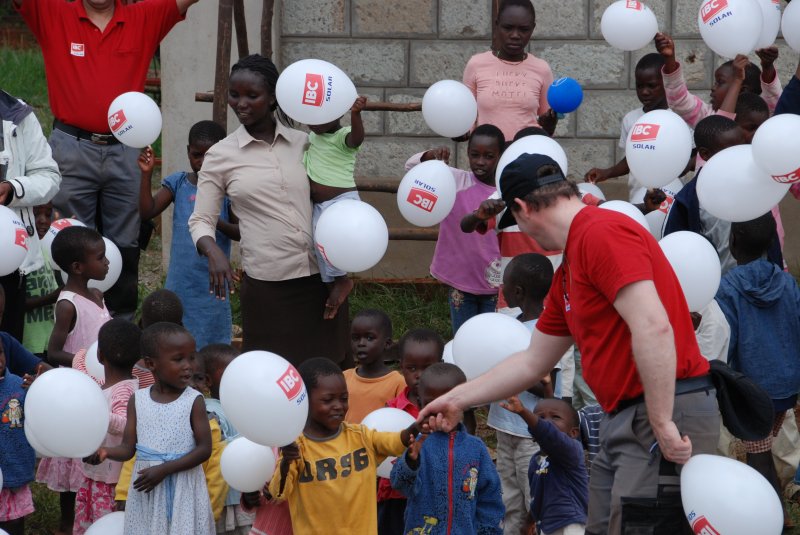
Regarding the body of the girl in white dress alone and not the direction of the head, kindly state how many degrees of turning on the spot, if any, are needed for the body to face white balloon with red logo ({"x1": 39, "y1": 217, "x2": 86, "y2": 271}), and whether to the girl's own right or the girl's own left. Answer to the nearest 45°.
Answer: approximately 180°

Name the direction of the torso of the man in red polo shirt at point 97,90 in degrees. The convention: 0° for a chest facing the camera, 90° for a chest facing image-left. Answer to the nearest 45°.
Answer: approximately 0°

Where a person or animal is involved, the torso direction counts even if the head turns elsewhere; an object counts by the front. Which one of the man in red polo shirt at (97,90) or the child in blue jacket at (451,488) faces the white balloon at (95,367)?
the man in red polo shirt

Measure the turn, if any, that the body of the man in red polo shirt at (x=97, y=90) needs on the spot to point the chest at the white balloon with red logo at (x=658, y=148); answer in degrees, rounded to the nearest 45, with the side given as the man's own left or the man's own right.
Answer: approximately 45° to the man's own left

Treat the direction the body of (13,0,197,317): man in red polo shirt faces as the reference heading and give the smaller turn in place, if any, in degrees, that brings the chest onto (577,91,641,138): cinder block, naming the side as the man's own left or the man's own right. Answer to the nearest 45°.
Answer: approximately 90° to the man's own left

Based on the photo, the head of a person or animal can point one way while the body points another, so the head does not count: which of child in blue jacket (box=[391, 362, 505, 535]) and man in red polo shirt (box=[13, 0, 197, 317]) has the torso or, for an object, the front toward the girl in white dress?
the man in red polo shirt

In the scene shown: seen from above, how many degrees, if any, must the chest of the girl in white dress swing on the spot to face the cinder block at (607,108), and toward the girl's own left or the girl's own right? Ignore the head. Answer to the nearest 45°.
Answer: approximately 135° to the girl's own left
